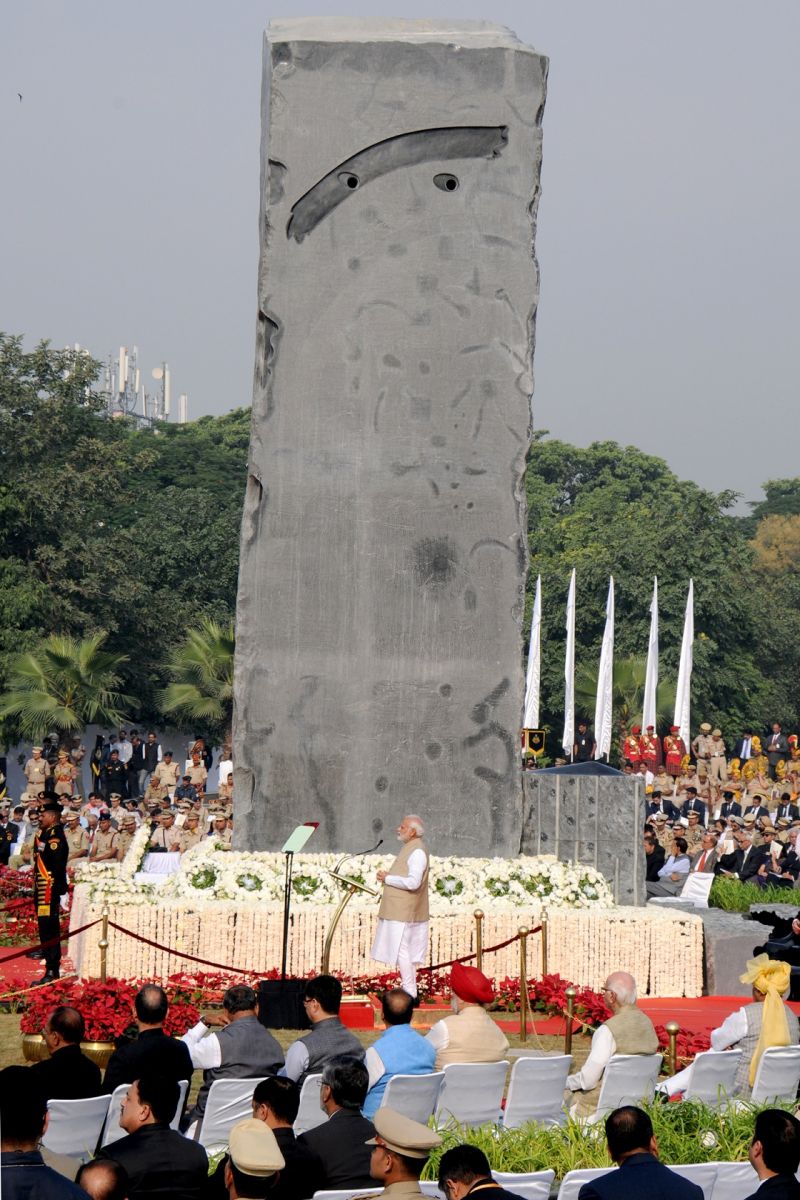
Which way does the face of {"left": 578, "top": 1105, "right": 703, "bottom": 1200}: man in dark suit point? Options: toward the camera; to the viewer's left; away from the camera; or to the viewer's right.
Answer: away from the camera

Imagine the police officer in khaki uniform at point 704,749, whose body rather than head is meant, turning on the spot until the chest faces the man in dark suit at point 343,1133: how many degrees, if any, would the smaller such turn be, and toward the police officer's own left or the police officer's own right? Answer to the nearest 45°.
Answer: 0° — they already face them

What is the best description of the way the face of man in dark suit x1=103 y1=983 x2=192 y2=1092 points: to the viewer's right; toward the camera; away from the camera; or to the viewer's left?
away from the camera

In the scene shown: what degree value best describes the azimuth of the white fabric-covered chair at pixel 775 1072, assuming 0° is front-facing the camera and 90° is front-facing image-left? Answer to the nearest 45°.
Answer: approximately 135°

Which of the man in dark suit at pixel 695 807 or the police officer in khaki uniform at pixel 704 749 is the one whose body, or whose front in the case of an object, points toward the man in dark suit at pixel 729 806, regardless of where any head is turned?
the police officer in khaki uniform

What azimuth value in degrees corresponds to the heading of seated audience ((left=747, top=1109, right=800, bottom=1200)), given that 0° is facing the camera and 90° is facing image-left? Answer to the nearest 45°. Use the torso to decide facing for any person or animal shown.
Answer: approximately 135°

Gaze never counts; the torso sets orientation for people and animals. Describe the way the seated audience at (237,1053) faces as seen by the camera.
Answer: facing away from the viewer and to the left of the viewer

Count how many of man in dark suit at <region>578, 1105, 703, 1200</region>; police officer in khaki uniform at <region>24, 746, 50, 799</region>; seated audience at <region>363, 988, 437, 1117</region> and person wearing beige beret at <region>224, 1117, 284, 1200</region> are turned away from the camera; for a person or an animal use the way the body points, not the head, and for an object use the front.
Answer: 3

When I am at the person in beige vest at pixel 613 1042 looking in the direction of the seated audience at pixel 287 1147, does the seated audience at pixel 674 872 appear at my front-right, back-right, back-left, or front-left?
back-right

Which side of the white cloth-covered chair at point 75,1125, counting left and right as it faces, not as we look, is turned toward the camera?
back

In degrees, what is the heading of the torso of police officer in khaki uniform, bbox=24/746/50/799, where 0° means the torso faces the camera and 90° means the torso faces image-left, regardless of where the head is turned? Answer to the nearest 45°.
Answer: approximately 0°

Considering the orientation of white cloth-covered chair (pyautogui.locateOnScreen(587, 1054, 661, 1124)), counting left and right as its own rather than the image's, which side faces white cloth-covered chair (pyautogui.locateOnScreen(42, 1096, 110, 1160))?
left

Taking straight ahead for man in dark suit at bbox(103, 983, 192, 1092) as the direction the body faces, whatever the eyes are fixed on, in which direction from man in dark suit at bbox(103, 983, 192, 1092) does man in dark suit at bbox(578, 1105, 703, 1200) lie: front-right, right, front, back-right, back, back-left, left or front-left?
back-right

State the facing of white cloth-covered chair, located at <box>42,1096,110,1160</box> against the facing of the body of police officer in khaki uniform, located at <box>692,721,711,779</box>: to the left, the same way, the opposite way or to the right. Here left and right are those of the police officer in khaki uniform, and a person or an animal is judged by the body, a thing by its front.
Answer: the opposite way

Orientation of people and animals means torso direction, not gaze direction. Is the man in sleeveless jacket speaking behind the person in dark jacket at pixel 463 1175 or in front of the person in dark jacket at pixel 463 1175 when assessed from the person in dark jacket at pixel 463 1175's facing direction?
in front

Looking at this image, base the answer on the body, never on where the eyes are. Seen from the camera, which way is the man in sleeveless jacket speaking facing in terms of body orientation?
to the viewer's left

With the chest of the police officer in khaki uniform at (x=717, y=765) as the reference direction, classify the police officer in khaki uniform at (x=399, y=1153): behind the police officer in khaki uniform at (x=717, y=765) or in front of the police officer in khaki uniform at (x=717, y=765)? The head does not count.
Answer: in front
